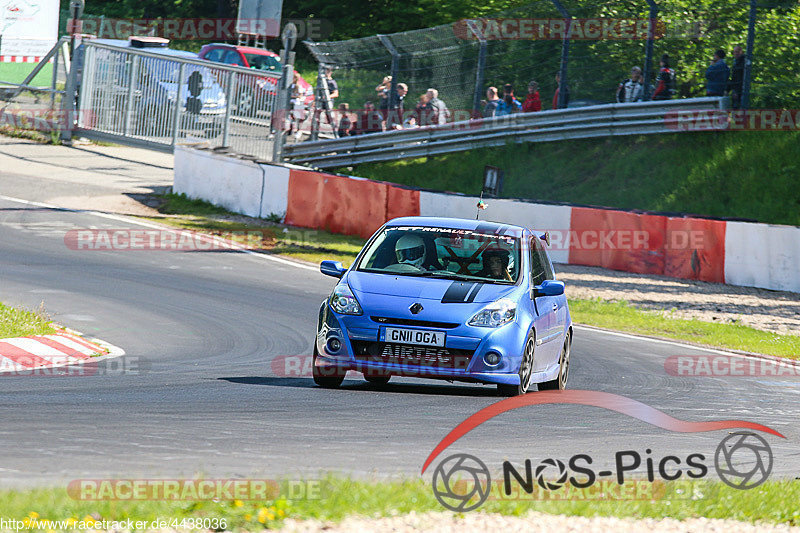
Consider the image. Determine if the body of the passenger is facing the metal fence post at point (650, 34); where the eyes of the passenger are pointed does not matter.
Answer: no

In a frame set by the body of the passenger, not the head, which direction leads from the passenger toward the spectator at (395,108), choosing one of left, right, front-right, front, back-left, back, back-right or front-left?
back

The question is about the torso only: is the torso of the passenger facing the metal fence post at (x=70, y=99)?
no

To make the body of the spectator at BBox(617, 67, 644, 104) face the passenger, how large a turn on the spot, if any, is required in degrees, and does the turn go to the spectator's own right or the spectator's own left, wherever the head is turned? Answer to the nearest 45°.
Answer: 0° — they already face them

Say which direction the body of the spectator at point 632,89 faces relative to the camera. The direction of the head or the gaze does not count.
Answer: toward the camera

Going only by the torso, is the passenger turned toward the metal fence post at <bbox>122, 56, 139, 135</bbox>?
no

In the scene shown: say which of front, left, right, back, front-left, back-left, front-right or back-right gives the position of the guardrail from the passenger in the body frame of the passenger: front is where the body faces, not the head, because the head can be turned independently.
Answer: back

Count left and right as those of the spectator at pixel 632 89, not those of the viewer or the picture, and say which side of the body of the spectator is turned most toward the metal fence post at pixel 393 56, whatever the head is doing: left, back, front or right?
right

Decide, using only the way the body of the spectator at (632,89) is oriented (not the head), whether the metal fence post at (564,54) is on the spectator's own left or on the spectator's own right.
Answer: on the spectator's own right

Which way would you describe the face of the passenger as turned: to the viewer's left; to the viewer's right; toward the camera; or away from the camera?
toward the camera

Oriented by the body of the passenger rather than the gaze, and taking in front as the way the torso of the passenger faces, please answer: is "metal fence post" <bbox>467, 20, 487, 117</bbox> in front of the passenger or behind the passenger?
behind

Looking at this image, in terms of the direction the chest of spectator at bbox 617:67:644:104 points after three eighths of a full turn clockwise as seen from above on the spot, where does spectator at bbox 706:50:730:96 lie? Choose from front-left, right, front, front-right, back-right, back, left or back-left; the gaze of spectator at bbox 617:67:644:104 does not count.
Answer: back

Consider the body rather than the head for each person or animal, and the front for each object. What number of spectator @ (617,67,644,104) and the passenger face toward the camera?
2

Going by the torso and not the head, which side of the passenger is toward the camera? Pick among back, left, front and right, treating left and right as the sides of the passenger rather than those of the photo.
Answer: front

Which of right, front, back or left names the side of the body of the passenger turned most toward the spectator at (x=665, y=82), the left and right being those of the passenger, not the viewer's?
back

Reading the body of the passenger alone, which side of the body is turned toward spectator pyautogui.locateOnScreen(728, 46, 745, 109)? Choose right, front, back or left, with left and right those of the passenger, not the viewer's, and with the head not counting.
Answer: back

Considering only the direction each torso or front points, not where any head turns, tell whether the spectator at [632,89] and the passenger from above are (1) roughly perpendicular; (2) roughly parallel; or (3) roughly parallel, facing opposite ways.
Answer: roughly parallel

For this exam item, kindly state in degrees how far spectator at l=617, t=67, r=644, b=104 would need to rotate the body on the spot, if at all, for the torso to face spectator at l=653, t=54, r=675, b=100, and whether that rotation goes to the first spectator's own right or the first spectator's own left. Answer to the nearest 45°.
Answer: approximately 45° to the first spectator's own left
